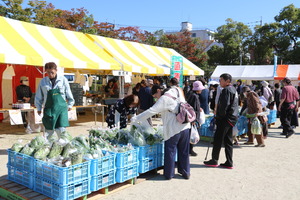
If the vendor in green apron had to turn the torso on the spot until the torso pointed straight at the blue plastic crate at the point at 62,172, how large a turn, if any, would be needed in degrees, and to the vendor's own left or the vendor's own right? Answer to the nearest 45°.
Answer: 0° — they already face it

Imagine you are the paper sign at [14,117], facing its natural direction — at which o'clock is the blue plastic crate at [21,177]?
The blue plastic crate is roughly at 12 o'clock from the paper sign.

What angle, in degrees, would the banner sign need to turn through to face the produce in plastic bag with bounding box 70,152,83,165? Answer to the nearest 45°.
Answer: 0° — it already faces it

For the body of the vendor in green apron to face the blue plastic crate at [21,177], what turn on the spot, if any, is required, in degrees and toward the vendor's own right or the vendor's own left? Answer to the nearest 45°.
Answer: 0° — they already face it

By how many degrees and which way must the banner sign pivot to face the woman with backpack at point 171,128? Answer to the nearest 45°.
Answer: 0° — it already faces them

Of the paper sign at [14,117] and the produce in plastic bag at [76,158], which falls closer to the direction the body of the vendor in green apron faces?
the produce in plastic bag

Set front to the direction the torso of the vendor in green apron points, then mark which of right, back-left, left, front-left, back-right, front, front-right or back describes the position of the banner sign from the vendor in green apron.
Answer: back-left

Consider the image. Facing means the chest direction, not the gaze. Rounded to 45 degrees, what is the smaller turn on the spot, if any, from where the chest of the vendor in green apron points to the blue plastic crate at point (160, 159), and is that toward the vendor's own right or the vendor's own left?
approximately 90° to the vendor's own left

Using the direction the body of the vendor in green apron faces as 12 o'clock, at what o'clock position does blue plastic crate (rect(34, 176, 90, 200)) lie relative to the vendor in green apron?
The blue plastic crate is roughly at 12 o'clock from the vendor in green apron.
